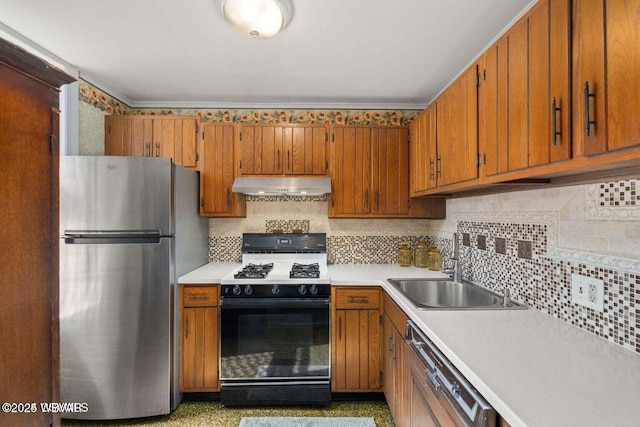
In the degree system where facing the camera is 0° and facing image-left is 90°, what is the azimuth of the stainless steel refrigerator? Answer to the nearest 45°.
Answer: approximately 0°

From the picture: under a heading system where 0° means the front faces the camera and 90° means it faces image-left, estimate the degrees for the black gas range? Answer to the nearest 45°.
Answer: approximately 0°

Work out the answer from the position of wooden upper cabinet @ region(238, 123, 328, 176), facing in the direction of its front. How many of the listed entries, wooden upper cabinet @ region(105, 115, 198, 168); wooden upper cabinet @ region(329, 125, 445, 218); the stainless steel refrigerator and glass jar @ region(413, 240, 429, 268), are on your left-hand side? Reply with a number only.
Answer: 2
